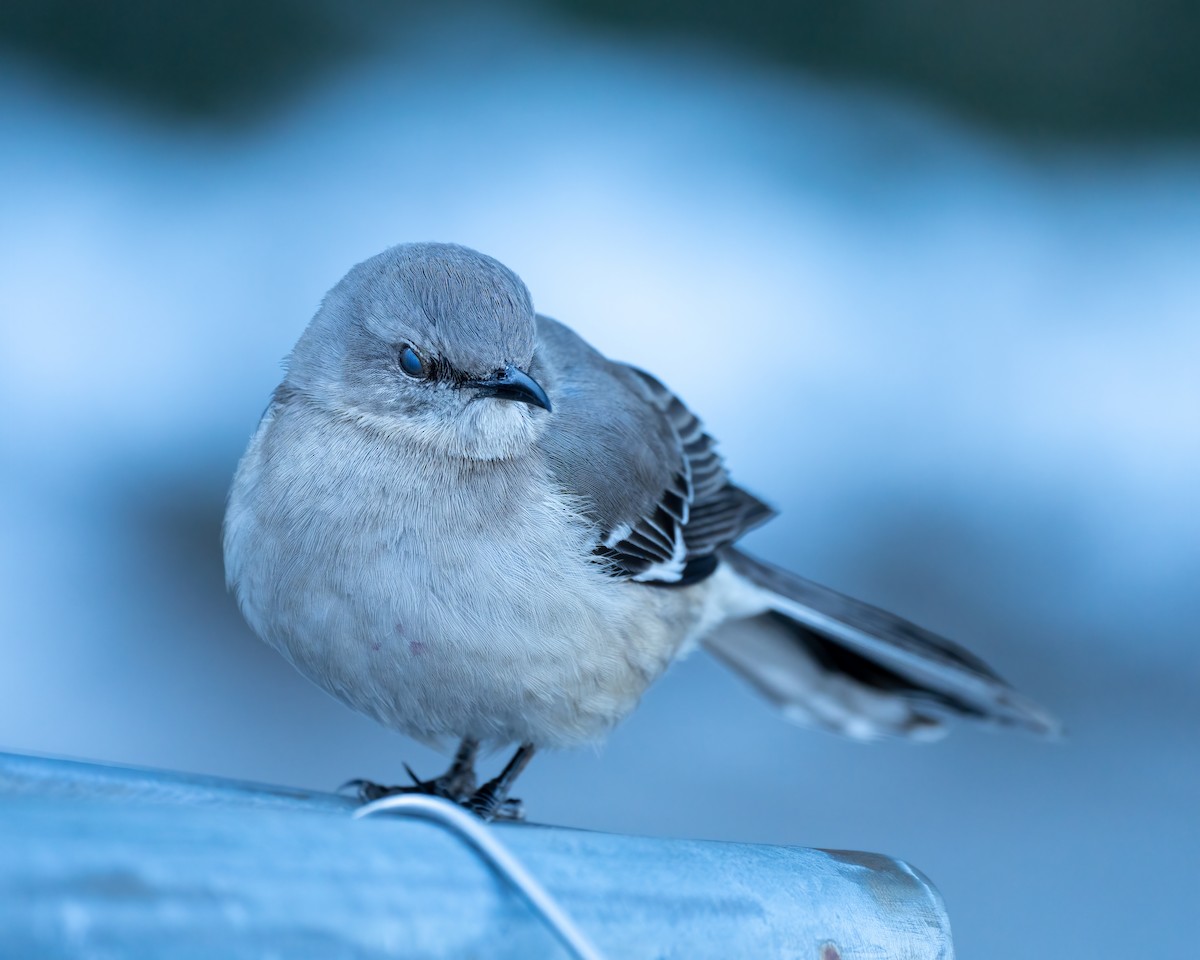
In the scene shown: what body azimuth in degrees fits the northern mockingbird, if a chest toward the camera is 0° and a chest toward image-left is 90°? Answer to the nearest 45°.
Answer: approximately 45°
